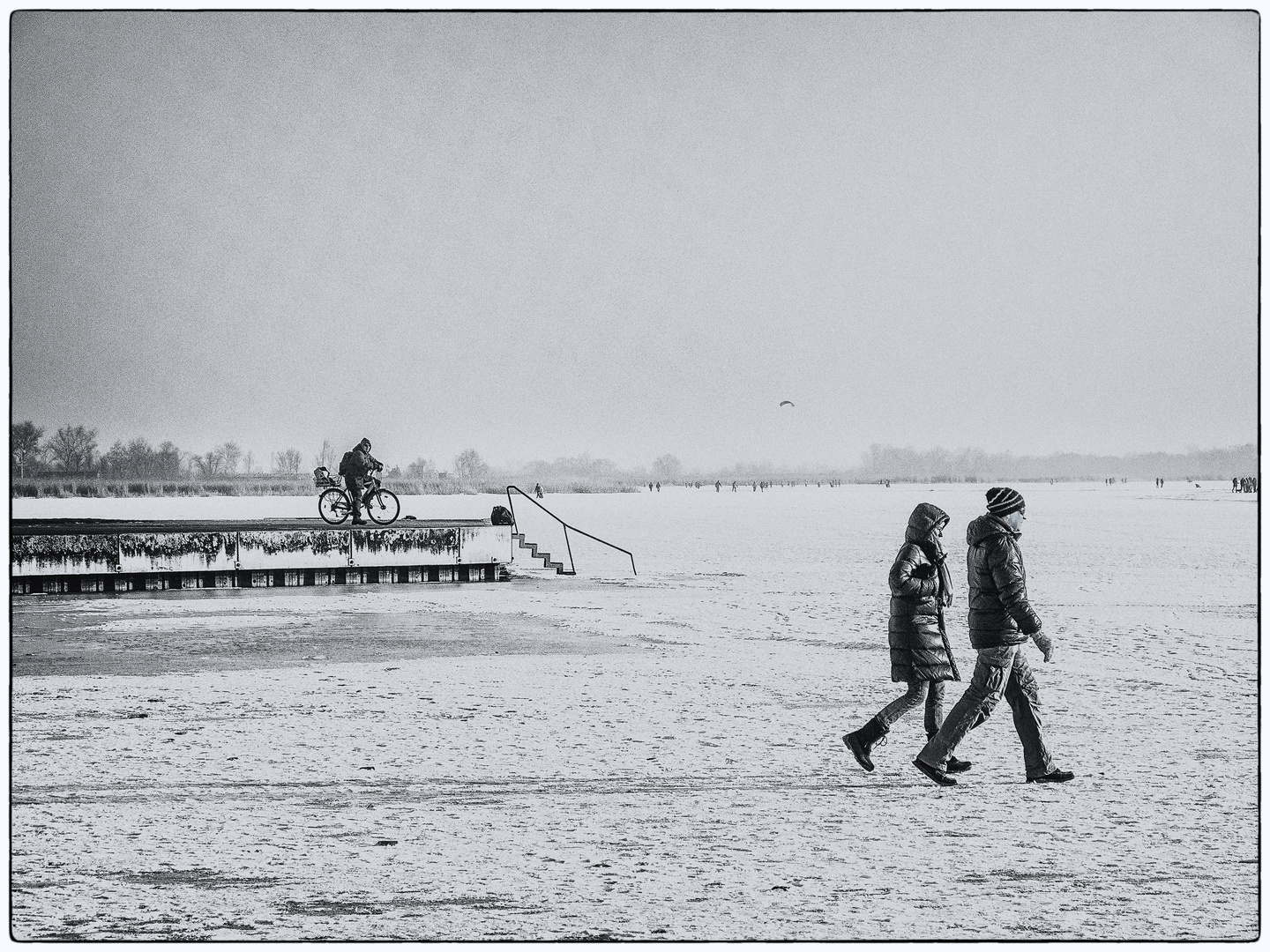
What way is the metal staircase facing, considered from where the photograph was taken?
facing to the right of the viewer

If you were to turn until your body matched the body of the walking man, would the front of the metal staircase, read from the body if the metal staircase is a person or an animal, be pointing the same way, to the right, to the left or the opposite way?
the same way

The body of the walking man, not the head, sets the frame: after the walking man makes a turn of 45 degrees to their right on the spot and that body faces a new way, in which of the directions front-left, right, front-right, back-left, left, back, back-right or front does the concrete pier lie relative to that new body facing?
back

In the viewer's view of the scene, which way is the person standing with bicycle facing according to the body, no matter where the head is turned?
to the viewer's right

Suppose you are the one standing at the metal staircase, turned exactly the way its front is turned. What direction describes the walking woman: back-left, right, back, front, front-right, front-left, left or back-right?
right

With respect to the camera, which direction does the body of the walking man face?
to the viewer's right

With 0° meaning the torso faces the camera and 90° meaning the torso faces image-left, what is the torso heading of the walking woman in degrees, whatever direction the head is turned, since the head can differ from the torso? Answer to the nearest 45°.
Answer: approximately 270°

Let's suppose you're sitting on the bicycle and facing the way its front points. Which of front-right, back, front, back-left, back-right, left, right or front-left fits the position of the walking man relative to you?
right

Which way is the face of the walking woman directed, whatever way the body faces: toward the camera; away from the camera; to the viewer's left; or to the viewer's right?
to the viewer's right

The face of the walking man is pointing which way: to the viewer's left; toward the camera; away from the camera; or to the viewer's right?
to the viewer's right

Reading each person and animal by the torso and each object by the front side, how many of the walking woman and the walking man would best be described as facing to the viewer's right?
2

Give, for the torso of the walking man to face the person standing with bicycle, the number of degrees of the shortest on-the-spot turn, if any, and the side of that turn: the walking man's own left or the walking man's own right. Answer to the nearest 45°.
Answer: approximately 135° to the walking man's own left

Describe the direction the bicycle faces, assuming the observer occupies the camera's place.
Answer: facing to the right of the viewer
